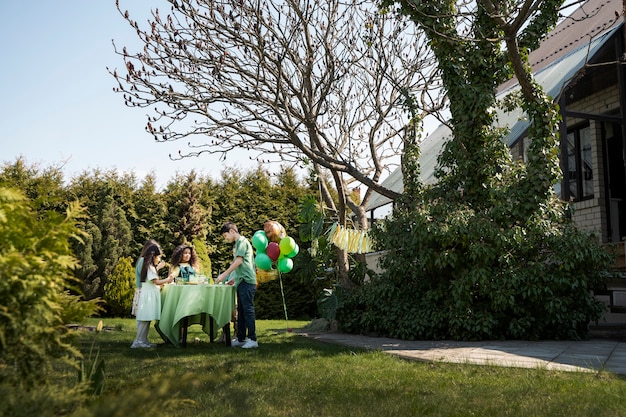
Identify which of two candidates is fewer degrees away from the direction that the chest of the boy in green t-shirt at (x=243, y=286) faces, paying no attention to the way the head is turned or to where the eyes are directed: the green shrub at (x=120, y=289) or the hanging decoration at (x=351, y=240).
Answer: the green shrub

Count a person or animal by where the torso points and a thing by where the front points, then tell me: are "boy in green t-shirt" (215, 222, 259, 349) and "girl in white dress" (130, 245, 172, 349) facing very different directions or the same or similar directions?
very different directions

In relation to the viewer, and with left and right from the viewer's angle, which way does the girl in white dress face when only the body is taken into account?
facing to the right of the viewer

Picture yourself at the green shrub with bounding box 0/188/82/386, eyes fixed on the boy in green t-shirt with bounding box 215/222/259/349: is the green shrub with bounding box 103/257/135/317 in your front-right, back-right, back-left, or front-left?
front-left

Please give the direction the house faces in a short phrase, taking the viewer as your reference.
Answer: facing the viewer and to the left of the viewer

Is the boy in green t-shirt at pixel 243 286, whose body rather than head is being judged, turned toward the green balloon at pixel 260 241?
no

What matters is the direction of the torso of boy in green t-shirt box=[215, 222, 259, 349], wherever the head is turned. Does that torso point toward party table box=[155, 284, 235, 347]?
yes

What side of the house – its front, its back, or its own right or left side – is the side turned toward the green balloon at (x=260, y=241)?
front

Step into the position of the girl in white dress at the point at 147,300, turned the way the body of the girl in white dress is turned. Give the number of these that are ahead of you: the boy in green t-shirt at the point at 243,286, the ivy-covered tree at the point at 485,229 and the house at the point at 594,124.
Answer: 3

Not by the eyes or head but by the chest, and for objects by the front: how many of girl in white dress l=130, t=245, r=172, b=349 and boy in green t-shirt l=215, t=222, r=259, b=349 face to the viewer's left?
1

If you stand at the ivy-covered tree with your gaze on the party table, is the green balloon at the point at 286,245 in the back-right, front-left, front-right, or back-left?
front-right

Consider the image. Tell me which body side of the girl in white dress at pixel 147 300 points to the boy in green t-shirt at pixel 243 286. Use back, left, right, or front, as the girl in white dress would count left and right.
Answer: front

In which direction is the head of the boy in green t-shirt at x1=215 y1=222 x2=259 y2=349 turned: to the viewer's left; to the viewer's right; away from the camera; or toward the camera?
to the viewer's left

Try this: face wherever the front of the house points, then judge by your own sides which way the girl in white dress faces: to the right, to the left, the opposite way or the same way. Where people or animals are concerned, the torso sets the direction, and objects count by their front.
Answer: the opposite way

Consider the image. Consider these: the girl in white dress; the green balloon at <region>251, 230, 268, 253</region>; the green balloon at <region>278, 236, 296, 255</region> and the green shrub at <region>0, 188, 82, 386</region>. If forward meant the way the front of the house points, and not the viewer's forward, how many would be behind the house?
0

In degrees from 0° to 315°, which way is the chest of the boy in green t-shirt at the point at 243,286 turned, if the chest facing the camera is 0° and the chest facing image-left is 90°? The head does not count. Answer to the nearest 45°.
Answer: approximately 90°

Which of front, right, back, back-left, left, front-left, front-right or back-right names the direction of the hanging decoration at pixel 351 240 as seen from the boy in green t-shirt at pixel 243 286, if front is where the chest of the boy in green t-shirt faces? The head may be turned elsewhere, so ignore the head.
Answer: back-right

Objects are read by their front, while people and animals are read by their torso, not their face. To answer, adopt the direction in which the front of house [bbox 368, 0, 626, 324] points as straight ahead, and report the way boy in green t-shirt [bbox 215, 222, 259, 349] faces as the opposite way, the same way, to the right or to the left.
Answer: the same way

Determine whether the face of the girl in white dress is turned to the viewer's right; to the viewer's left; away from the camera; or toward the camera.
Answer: to the viewer's right
